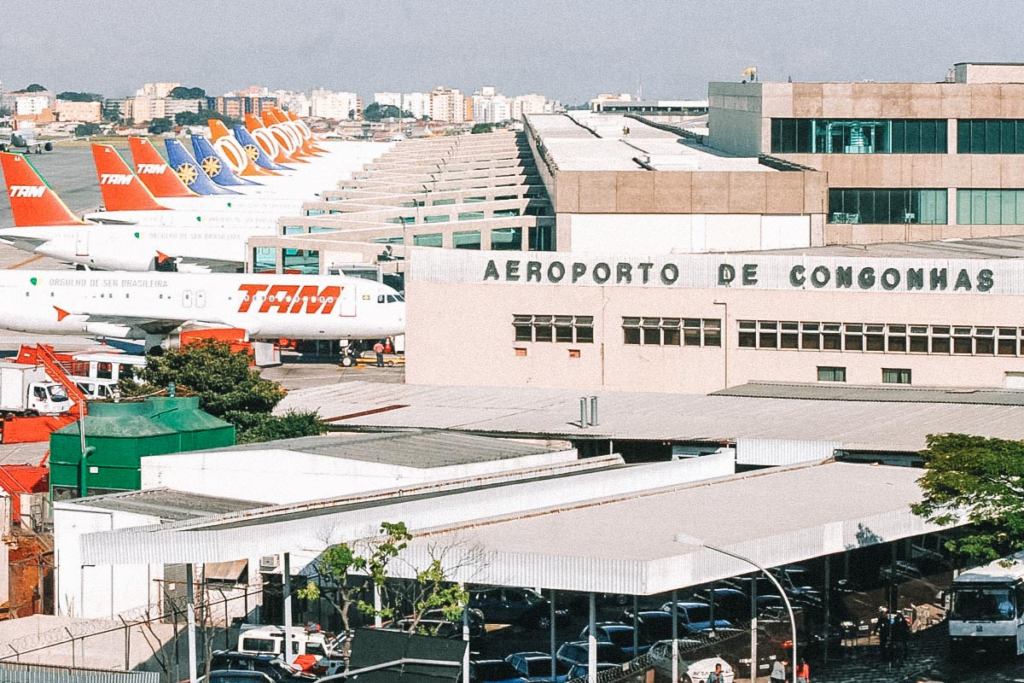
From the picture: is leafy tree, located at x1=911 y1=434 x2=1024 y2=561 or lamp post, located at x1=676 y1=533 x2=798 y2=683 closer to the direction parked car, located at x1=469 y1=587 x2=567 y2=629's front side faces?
the leafy tree

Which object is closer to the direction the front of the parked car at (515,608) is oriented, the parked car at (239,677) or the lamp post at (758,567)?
the lamp post

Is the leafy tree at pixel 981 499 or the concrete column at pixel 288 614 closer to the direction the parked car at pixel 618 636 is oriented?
the leafy tree
